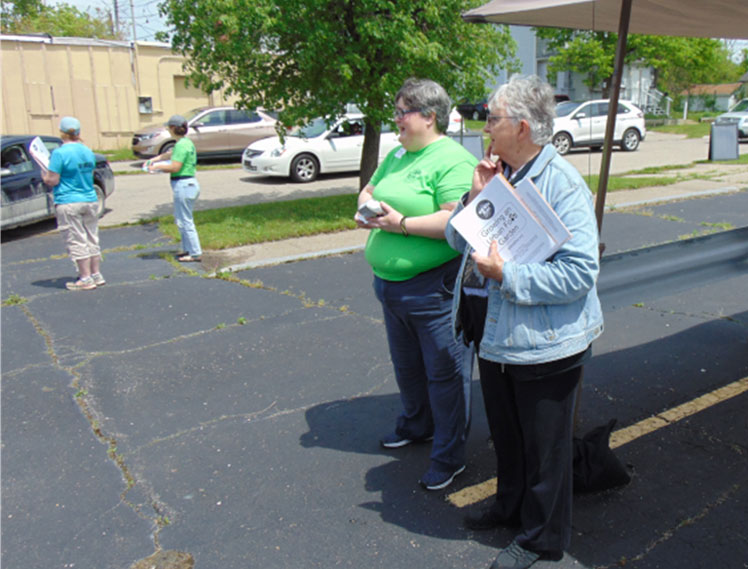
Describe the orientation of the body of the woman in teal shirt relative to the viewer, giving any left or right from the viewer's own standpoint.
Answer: facing away from the viewer and to the left of the viewer

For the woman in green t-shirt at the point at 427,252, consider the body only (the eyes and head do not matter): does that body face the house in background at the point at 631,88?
no

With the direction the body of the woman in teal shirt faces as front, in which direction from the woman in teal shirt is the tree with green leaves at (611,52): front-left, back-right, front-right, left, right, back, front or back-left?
right

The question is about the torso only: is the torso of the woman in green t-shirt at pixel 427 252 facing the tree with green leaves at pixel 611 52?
no

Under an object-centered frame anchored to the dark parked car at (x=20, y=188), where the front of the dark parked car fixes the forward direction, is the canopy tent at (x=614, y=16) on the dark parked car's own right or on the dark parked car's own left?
on the dark parked car's own left

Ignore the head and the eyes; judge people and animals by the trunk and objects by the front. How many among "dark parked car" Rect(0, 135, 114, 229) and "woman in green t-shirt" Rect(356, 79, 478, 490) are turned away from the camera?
0

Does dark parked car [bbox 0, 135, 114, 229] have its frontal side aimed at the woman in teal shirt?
no

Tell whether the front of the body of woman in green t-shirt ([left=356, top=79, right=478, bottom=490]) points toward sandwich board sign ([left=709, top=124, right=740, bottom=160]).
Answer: no
